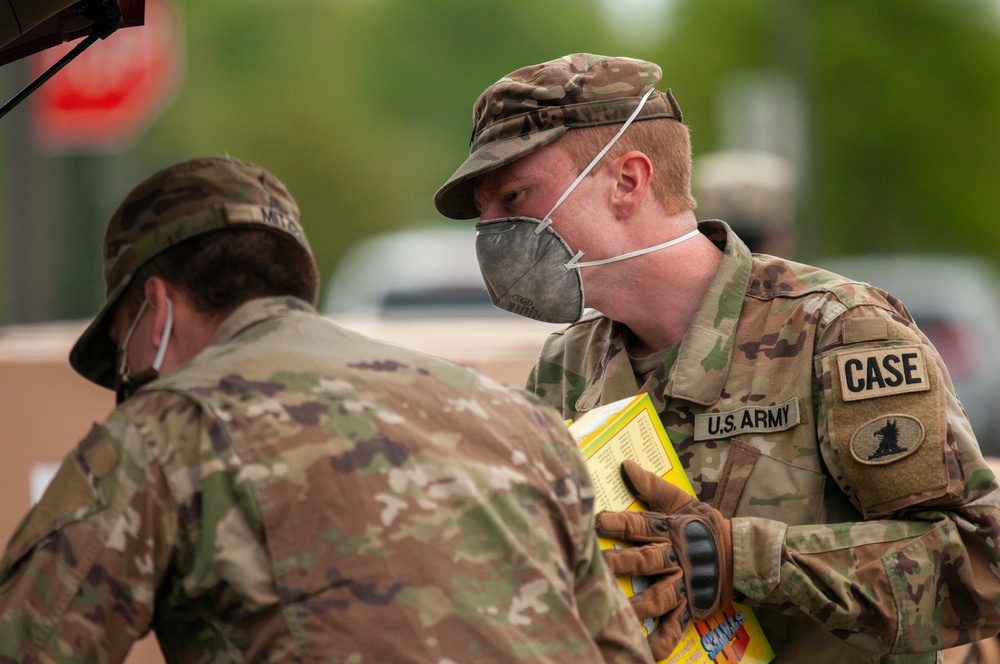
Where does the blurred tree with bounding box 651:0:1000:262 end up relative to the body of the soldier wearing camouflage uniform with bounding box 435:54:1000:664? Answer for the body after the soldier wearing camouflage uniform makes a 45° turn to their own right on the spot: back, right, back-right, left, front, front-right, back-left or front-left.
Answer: right

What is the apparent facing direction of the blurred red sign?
toward the camera

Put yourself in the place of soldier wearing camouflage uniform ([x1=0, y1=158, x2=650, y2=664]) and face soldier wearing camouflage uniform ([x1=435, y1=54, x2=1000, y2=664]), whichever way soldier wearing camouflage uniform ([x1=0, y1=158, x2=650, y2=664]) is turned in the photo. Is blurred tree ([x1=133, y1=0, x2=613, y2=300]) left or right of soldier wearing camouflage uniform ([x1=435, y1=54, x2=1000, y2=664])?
left

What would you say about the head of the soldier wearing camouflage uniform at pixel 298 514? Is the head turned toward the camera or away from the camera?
away from the camera

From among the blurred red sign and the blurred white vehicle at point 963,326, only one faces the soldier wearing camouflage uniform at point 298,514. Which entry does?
the blurred red sign

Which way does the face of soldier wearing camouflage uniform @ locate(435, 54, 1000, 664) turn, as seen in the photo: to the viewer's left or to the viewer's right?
to the viewer's left

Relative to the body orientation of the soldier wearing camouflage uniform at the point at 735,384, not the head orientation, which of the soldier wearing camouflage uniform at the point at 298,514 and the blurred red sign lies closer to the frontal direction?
the soldier wearing camouflage uniform

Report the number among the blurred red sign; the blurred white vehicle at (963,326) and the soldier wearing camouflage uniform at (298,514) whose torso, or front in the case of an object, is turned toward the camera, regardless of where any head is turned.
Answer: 1

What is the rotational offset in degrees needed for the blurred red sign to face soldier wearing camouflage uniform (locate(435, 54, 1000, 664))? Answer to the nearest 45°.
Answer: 0° — it already faces them

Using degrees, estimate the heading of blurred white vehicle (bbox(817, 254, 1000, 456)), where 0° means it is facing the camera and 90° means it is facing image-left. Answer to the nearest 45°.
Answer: approximately 180°

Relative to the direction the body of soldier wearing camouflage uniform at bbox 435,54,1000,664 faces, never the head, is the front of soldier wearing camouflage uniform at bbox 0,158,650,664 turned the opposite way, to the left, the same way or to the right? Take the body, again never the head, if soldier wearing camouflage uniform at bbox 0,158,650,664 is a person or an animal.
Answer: to the right

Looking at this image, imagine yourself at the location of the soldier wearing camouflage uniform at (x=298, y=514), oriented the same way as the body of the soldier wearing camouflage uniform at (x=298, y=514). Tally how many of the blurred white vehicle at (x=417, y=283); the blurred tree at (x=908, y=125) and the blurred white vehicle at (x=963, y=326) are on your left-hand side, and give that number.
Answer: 0

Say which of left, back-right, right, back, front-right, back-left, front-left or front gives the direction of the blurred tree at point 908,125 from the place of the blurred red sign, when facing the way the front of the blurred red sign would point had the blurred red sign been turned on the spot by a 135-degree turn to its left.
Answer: front
